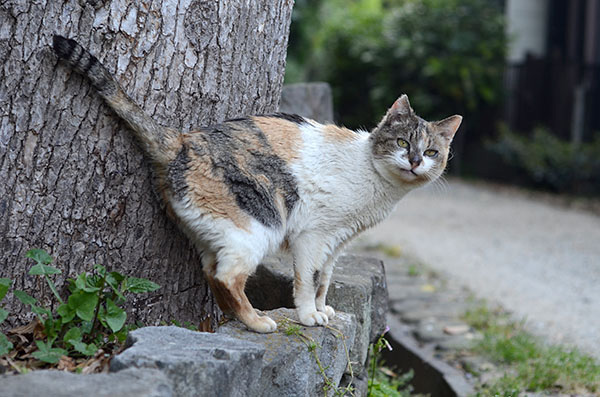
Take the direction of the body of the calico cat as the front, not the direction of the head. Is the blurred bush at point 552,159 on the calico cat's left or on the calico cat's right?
on the calico cat's left

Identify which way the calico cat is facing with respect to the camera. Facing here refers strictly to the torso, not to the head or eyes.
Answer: to the viewer's right

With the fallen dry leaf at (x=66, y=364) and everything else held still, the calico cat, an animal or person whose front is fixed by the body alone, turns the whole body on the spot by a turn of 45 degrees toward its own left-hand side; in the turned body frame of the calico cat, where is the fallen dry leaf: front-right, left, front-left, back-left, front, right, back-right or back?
back

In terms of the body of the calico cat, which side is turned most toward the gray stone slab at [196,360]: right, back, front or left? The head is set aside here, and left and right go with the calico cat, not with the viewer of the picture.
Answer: right
